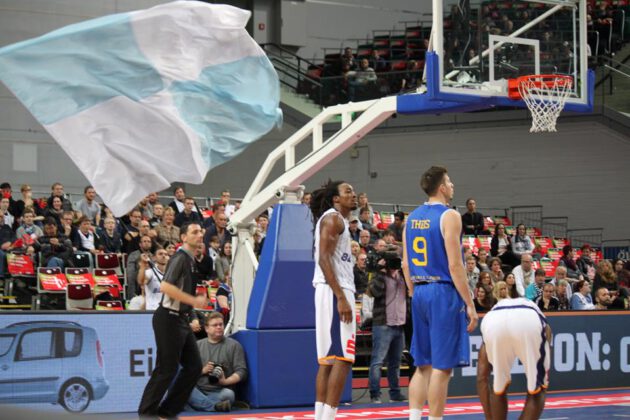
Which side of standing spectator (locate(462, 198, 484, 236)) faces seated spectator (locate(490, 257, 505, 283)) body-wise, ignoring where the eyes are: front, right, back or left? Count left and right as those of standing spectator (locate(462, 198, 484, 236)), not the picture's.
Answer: front

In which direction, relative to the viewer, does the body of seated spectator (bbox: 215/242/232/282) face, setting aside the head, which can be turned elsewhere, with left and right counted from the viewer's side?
facing the viewer and to the right of the viewer

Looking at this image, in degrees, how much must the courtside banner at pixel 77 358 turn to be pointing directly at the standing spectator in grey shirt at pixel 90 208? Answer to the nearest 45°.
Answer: approximately 180°

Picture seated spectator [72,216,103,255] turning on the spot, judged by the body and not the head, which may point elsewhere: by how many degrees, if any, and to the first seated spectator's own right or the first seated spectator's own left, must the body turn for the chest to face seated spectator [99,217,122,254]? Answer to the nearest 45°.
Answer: approximately 90° to the first seated spectator's own left

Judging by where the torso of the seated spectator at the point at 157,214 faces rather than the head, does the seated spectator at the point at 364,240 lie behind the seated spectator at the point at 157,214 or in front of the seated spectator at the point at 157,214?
in front

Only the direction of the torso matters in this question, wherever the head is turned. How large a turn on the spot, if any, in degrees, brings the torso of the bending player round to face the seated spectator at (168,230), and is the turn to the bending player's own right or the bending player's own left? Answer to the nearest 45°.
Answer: approximately 45° to the bending player's own left

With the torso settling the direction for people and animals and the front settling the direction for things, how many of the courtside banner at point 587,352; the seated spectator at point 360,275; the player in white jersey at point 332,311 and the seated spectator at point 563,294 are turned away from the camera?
0

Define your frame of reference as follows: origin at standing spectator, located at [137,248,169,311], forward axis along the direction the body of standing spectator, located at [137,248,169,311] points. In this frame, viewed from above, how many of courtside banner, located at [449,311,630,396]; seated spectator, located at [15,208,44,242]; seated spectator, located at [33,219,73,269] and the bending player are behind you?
2

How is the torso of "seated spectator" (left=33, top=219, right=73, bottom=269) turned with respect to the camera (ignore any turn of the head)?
toward the camera

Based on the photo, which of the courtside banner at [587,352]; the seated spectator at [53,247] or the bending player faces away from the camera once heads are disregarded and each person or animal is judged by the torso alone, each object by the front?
the bending player

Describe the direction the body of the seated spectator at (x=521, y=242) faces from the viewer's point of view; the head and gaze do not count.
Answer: toward the camera

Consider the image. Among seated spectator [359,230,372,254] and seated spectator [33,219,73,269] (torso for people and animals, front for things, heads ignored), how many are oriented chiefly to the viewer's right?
0

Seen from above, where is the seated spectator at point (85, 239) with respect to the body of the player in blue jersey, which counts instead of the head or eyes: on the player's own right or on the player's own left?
on the player's own left

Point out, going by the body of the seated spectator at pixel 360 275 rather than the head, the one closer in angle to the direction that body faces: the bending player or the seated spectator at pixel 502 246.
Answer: the bending player

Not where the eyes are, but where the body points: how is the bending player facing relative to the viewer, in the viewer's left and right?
facing away from the viewer

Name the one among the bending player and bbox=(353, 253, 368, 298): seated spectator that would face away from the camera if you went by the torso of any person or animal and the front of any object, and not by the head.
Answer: the bending player

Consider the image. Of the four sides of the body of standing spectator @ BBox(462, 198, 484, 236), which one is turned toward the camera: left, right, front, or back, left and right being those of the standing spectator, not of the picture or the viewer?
front

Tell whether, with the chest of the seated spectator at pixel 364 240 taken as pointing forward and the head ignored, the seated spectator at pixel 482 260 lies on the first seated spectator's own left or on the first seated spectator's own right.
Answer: on the first seated spectator's own left

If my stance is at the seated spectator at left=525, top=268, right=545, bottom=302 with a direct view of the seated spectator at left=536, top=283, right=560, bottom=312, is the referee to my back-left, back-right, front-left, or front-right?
front-right
